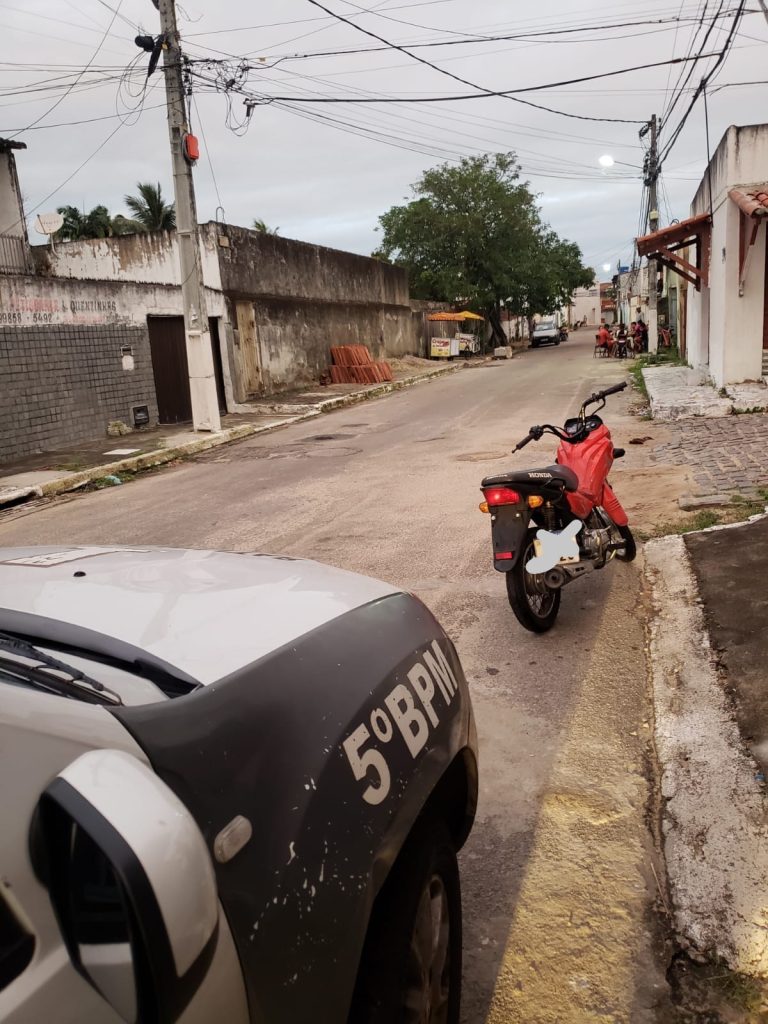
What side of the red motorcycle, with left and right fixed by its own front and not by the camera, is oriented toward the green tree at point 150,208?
left

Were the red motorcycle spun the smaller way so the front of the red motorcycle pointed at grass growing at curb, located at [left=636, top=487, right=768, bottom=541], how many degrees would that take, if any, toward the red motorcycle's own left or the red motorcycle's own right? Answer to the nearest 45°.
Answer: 0° — it already faces it

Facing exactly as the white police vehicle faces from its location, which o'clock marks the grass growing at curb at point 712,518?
The grass growing at curb is roughly at 12 o'clock from the white police vehicle.

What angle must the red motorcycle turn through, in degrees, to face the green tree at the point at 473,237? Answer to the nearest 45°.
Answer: approximately 45° to its left

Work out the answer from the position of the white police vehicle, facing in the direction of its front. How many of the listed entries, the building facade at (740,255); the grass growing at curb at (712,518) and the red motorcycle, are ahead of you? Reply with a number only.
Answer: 3

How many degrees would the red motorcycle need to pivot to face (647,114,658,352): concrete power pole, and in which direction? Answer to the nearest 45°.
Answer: approximately 45° to its left

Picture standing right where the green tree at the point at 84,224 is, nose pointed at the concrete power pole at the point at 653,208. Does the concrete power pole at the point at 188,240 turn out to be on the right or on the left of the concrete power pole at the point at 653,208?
right

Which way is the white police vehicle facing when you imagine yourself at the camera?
facing away from the viewer and to the right of the viewer

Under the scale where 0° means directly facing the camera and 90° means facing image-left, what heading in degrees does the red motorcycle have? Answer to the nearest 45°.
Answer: approximately 225°
